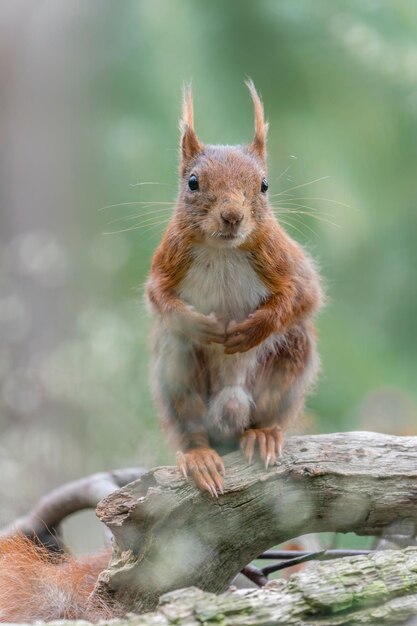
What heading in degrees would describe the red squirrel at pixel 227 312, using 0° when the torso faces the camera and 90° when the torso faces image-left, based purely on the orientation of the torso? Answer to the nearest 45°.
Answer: approximately 0°

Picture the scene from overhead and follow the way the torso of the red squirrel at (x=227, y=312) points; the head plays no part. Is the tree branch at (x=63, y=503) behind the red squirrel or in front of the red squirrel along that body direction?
behind
